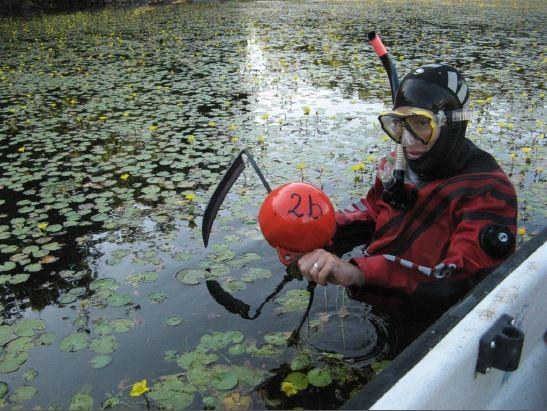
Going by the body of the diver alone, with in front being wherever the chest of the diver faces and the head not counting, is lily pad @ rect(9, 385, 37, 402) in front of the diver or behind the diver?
in front

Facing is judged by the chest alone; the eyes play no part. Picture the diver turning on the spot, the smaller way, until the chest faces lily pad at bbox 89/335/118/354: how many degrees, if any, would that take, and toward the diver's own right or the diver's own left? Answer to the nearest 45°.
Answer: approximately 45° to the diver's own right

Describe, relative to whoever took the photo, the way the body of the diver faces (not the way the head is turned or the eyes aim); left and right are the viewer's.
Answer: facing the viewer and to the left of the viewer

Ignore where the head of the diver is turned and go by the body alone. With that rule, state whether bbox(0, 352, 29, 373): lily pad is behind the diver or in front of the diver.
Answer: in front

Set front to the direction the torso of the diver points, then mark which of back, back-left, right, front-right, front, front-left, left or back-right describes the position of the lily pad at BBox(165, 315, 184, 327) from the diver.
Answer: front-right

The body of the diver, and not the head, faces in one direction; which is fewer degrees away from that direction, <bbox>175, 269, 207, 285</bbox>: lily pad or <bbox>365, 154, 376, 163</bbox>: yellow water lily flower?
the lily pad

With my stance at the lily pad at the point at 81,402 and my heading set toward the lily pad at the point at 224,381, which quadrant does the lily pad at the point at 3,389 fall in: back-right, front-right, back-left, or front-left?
back-left

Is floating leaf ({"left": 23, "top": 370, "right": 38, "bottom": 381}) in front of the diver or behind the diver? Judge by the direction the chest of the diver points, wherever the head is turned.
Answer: in front

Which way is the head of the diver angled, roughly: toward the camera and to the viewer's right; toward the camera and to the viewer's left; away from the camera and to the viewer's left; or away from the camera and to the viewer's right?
toward the camera and to the viewer's left

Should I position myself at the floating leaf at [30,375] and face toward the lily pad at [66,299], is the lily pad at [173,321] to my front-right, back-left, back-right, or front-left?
front-right
